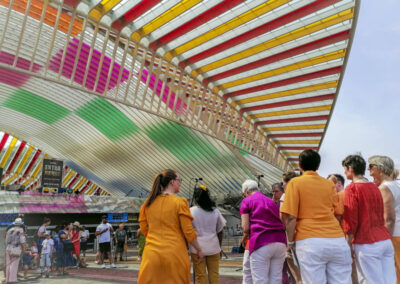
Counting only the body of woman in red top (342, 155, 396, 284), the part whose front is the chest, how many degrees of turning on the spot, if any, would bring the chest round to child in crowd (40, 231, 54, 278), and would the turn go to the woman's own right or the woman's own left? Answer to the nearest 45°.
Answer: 0° — they already face them

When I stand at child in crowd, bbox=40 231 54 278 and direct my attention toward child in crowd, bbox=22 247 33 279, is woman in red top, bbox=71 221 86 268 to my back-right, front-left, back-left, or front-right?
back-right

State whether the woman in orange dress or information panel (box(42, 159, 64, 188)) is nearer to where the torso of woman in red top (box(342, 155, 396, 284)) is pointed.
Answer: the information panel

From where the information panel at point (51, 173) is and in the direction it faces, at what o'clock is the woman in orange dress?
The woman in orange dress is roughly at 12 o'clock from the information panel.

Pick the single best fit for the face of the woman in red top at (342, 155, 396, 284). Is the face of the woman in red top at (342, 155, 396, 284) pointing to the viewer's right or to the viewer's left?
to the viewer's left

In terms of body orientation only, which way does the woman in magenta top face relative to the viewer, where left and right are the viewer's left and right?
facing away from the viewer and to the left of the viewer

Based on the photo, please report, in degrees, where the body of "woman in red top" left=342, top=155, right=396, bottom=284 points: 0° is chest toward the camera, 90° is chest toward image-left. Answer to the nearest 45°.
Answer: approximately 135°

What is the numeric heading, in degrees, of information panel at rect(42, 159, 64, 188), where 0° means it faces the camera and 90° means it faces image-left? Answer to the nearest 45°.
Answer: approximately 0°

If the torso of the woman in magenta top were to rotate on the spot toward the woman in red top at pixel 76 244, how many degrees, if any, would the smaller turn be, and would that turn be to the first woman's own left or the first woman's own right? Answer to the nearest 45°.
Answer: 0° — they already face them

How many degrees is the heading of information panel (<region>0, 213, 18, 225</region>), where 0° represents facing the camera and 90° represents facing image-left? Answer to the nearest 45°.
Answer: approximately 0°
